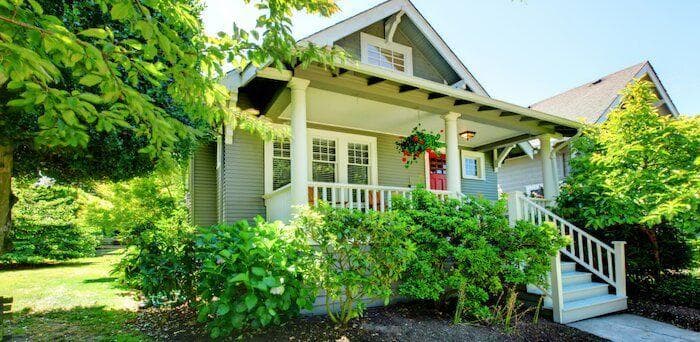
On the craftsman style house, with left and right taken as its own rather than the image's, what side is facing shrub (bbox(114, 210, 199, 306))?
right

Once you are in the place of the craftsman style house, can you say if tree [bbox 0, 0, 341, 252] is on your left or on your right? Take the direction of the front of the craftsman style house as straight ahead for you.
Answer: on your right

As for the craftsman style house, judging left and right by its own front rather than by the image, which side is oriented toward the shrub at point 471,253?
front

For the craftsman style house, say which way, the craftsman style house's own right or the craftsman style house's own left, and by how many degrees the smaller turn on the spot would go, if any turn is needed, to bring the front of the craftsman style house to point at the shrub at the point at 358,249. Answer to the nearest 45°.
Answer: approximately 45° to the craftsman style house's own right

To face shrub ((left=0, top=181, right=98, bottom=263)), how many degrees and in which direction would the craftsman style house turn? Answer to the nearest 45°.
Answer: approximately 135° to its right

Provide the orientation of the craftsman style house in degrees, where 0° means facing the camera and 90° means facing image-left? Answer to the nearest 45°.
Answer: approximately 315°

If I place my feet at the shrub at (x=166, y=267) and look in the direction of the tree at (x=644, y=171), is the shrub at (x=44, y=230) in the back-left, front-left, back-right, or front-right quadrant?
back-left

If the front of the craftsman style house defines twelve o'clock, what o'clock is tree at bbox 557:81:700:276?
The tree is roughly at 11 o'clock from the craftsman style house.

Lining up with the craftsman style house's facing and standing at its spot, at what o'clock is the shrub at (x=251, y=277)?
The shrub is roughly at 2 o'clock from the craftsman style house.
